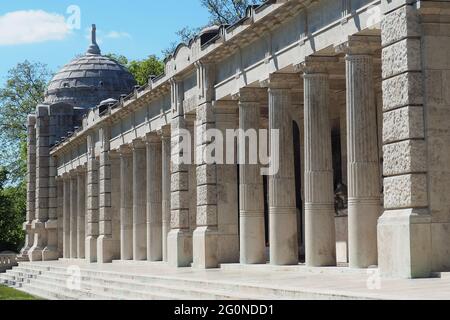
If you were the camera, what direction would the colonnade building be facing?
facing the viewer and to the left of the viewer
